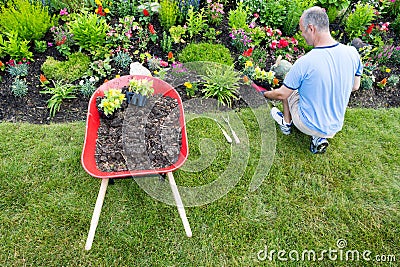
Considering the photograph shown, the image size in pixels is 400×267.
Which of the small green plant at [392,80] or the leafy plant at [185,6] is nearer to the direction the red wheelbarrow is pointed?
the leafy plant

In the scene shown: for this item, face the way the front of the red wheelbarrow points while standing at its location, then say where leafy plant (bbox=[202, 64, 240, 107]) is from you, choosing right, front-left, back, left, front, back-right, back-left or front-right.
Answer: front-right

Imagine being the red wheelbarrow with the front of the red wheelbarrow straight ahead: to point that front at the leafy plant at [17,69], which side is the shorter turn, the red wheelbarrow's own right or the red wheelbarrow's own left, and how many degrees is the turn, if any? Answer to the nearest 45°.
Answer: approximately 45° to the red wheelbarrow's own left

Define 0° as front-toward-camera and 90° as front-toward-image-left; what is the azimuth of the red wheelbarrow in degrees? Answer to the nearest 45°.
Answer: approximately 180°

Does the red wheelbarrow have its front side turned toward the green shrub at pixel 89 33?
yes

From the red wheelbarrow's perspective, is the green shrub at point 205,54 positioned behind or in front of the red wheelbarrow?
in front

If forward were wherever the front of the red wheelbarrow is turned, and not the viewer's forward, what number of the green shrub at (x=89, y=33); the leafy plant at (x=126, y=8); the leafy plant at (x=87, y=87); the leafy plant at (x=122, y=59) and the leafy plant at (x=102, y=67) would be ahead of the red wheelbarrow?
5

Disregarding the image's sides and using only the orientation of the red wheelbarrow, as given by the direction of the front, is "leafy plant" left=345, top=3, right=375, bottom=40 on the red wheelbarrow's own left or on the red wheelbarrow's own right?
on the red wheelbarrow's own right

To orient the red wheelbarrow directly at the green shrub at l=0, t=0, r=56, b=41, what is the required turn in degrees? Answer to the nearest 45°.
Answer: approximately 45° to its left

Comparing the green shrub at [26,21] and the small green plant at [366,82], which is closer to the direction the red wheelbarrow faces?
the green shrub

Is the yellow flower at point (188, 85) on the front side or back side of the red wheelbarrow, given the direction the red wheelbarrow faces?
on the front side

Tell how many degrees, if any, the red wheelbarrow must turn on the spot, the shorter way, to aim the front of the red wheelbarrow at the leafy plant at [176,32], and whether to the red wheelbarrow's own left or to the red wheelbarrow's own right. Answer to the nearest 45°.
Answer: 0° — it already faces it
